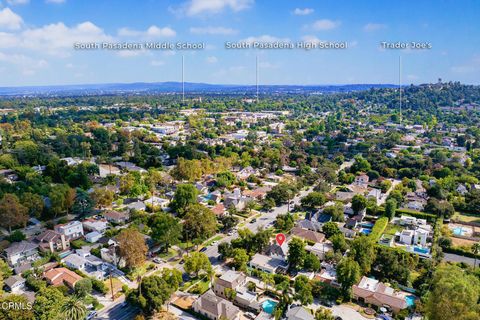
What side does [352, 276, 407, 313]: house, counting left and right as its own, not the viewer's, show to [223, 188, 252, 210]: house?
right

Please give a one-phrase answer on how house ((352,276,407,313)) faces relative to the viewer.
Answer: facing the viewer and to the left of the viewer

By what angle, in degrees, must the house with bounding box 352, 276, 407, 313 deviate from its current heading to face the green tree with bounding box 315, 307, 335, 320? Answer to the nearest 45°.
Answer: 0° — it already faces it

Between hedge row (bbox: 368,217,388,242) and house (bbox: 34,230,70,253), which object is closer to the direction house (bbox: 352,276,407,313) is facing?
the house
